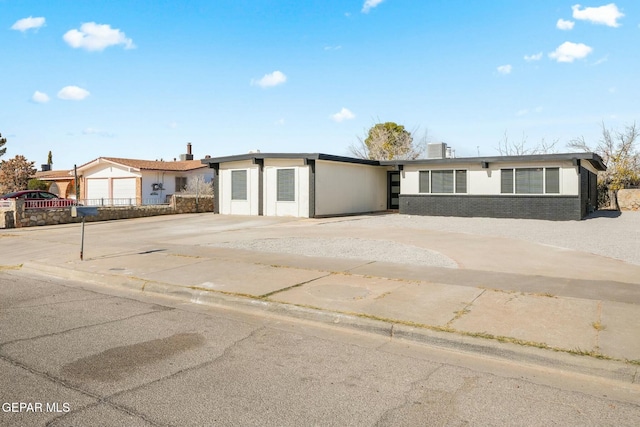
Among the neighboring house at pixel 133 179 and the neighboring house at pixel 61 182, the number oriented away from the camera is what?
0

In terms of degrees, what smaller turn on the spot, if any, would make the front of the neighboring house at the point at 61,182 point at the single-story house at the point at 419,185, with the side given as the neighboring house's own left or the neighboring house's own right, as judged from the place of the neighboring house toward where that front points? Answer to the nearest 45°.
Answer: approximately 90° to the neighboring house's own left

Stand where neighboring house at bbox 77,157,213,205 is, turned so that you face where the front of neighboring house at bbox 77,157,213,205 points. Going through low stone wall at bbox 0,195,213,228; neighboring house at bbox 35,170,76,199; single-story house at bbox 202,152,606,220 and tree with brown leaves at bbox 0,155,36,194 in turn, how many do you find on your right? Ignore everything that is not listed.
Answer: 2

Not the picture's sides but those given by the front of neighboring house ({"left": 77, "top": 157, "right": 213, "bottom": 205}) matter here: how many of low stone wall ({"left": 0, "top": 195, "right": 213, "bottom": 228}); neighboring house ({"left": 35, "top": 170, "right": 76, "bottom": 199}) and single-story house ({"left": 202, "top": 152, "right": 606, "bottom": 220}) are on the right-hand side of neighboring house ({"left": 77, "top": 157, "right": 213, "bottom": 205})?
1

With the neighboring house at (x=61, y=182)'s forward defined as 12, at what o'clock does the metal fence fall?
The metal fence is roughly at 10 o'clock from the neighboring house.

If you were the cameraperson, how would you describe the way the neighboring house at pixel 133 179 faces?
facing the viewer and to the left of the viewer

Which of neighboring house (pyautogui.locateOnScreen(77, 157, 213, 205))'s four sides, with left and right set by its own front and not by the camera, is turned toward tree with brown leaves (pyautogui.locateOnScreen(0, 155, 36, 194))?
right

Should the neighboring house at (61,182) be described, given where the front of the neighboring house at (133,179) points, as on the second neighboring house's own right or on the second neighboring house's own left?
on the second neighboring house's own right

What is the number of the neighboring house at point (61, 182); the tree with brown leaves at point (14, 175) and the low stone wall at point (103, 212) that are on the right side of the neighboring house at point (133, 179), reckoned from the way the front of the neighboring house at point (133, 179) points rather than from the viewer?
2

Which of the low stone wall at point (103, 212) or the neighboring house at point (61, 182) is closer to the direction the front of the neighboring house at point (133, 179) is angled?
the low stone wall

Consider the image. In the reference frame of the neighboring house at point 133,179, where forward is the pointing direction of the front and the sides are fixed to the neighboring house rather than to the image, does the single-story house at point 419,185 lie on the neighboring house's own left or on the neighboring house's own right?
on the neighboring house's own left

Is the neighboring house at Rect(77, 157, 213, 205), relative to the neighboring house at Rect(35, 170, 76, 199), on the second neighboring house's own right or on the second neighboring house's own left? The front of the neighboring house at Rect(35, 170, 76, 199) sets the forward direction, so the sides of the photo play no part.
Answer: on the second neighboring house's own left
